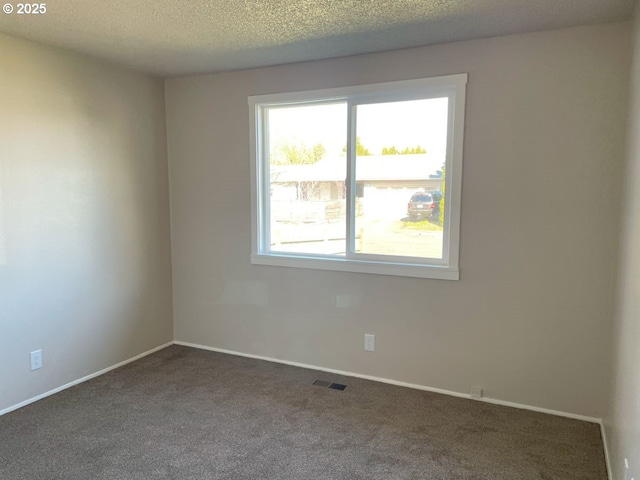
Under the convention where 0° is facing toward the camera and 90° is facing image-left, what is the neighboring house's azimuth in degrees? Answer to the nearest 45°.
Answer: approximately 0°
